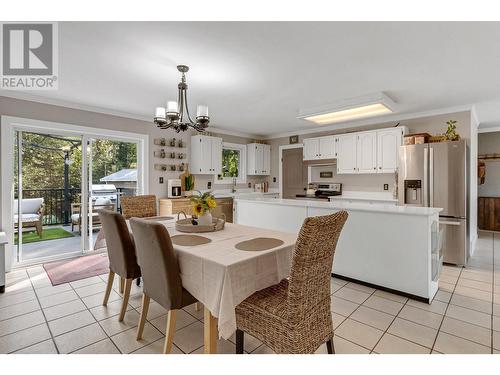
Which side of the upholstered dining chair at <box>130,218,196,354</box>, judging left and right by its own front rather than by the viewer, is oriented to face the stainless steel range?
front

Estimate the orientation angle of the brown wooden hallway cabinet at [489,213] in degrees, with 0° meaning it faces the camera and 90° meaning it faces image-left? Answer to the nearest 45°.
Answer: approximately 0°

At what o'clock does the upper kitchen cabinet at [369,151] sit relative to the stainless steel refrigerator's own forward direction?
The upper kitchen cabinet is roughly at 4 o'clock from the stainless steel refrigerator.

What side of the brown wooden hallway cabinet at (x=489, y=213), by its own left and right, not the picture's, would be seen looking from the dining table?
front

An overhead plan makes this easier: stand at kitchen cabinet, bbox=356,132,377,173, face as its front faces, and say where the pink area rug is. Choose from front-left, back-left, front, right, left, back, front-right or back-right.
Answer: front-right

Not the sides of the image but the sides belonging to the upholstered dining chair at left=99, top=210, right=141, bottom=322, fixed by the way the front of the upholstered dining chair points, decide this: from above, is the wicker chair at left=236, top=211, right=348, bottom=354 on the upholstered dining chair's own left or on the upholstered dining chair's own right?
on the upholstered dining chair's own right

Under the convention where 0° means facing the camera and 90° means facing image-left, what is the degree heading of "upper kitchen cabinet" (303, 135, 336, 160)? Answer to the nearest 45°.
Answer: approximately 45°

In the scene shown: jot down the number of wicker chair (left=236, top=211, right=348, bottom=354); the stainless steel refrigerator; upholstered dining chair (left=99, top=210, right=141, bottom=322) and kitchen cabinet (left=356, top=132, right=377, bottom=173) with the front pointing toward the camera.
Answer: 2

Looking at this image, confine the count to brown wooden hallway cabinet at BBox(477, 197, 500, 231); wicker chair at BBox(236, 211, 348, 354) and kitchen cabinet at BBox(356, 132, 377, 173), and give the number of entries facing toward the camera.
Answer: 2

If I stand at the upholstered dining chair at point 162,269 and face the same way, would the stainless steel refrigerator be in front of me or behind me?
in front

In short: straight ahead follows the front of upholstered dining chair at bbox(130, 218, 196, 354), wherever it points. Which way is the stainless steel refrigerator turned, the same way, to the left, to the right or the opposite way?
the opposite way

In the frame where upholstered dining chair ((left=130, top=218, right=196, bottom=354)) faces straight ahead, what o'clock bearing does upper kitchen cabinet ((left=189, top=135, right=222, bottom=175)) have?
The upper kitchen cabinet is roughly at 11 o'clock from the upholstered dining chair.

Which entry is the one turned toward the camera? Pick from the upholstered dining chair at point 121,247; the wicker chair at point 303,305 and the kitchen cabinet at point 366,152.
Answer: the kitchen cabinet
